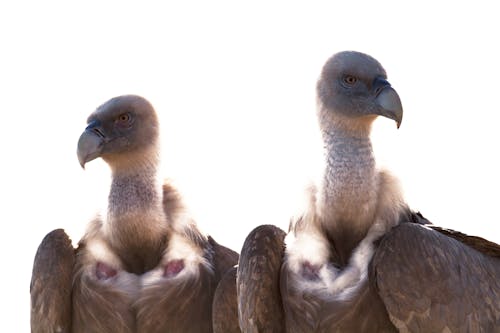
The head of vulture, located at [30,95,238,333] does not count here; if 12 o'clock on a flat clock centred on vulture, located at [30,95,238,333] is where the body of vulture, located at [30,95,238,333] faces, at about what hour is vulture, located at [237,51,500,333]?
vulture, located at [237,51,500,333] is roughly at 10 o'clock from vulture, located at [30,95,238,333].

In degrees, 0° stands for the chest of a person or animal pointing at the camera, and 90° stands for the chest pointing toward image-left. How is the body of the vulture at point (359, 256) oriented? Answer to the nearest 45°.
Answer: approximately 45°

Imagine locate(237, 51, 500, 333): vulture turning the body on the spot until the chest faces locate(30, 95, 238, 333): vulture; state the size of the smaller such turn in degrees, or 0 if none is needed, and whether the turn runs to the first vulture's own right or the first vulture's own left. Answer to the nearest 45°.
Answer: approximately 45° to the first vulture's own right

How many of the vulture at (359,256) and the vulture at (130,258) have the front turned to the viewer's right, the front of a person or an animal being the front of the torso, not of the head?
0

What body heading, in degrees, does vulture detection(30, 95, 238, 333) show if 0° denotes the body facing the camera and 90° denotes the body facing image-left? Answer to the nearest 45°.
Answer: approximately 0°
